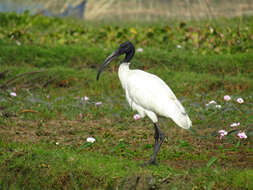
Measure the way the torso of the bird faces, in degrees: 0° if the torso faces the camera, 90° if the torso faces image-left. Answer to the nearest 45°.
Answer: approximately 90°

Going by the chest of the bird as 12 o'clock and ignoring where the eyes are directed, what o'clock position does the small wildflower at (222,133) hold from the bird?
The small wildflower is roughly at 5 o'clock from the bird.
